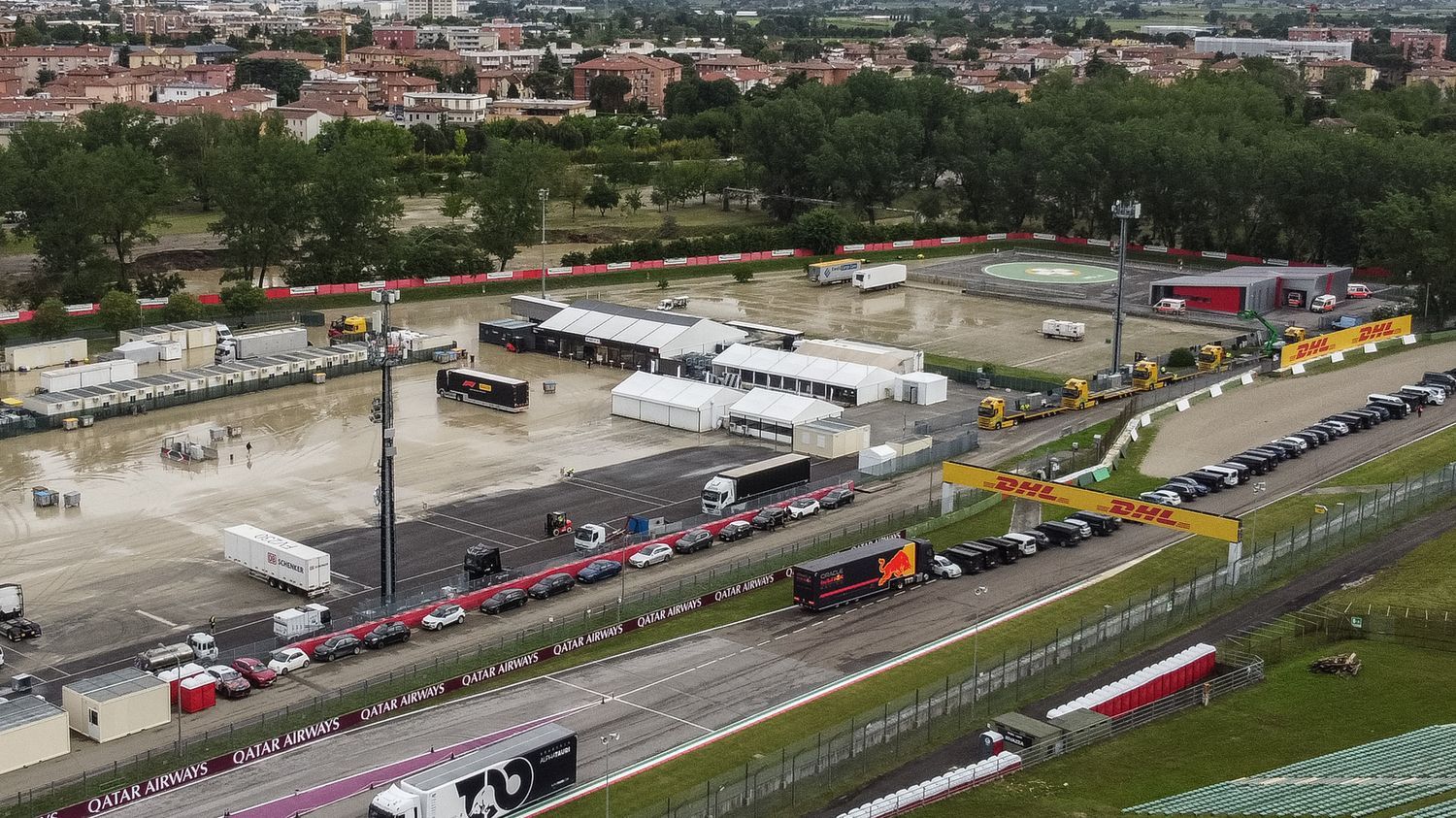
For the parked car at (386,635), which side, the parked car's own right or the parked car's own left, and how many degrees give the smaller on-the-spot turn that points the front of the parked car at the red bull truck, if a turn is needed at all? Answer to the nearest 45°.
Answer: approximately 135° to the parked car's own left

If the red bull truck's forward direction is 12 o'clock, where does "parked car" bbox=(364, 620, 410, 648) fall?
The parked car is roughly at 7 o'clock from the red bull truck.

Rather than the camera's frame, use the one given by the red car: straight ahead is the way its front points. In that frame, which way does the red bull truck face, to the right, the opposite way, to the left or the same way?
to the left

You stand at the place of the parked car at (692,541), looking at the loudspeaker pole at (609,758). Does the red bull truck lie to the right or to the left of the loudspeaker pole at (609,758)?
left

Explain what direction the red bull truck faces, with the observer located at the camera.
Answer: facing away from the viewer and to the right of the viewer

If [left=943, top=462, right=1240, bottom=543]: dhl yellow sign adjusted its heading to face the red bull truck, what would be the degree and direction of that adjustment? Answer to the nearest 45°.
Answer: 0° — it already faces it

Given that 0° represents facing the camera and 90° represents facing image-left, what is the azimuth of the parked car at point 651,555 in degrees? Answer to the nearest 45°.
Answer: approximately 45°

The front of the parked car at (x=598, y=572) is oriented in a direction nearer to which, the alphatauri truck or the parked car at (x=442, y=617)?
the parked car

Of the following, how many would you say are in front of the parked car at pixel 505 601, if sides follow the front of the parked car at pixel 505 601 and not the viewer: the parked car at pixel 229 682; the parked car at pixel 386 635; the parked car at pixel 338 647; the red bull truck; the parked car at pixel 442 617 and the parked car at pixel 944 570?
4
